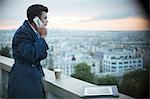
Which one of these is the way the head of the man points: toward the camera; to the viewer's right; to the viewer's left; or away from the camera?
to the viewer's right

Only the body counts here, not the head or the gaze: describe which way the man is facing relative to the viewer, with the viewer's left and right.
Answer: facing to the right of the viewer

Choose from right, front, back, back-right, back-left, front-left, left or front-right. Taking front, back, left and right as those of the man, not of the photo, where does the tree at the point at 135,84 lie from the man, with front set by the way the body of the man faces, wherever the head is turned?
front

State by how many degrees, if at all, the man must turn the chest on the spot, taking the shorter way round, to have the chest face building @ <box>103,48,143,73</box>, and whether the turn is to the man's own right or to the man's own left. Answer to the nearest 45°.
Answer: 0° — they already face it

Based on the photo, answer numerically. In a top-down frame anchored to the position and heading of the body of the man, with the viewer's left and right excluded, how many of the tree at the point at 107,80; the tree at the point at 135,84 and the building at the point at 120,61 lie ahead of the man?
3
